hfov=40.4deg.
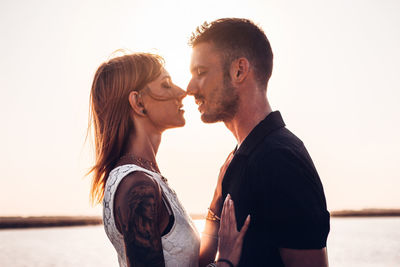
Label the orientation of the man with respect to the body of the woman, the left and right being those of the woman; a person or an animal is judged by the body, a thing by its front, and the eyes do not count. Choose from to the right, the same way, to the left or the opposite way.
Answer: the opposite way

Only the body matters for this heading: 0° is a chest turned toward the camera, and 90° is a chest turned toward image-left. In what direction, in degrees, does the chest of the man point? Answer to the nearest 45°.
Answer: approximately 90°

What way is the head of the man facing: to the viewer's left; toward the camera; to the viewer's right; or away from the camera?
to the viewer's left

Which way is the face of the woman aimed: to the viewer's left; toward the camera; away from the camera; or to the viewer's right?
to the viewer's right

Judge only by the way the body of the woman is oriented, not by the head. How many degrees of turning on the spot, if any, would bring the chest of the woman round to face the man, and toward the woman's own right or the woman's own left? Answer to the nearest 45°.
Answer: approximately 45° to the woman's own right

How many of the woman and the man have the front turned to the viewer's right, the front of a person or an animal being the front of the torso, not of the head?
1

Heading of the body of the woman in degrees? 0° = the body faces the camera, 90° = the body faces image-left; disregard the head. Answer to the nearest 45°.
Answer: approximately 270°
